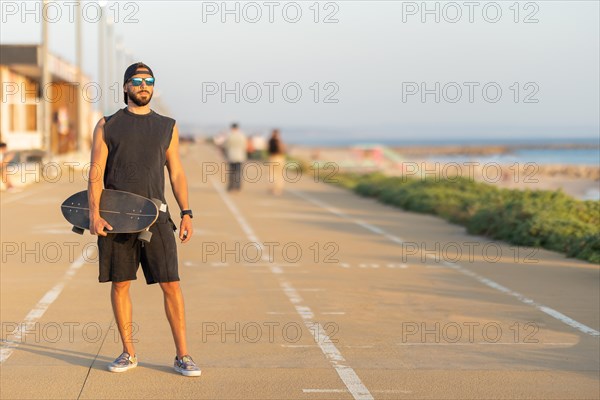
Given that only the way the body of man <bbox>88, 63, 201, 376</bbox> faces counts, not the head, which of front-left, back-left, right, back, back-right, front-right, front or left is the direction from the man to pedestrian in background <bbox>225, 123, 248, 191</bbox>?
back

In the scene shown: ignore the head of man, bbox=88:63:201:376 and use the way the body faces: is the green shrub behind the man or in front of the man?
behind

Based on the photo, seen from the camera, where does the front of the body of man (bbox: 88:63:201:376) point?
toward the camera

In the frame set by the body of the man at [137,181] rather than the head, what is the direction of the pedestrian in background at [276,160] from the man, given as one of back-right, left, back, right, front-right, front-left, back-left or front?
back
